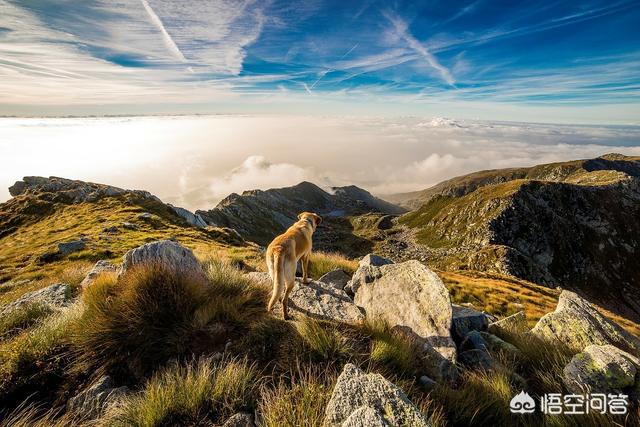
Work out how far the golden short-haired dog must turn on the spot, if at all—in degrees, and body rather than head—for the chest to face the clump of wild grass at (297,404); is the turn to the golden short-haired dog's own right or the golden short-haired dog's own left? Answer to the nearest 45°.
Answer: approximately 135° to the golden short-haired dog's own right

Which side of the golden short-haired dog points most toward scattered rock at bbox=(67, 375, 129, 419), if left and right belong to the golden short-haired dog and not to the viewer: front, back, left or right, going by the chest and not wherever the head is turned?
back

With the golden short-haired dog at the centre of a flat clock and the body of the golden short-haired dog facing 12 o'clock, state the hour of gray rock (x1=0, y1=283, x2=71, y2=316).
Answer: The gray rock is roughly at 8 o'clock from the golden short-haired dog.

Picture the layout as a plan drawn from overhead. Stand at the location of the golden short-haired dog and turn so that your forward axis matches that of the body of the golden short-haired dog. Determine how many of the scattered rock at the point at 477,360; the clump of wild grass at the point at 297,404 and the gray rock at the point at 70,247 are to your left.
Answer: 1

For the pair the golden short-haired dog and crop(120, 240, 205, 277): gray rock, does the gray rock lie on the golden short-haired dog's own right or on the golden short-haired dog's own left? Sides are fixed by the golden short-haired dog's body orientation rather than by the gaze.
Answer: on the golden short-haired dog's own left

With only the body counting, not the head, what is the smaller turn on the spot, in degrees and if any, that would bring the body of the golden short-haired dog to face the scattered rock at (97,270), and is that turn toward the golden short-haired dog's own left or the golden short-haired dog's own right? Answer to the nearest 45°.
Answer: approximately 90° to the golden short-haired dog's own left

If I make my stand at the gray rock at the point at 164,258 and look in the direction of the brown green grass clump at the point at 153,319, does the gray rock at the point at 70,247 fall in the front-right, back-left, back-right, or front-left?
back-right

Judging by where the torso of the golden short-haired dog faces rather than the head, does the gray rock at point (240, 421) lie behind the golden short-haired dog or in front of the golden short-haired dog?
behind

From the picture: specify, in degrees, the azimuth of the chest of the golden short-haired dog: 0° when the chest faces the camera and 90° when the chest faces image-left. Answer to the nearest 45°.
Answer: approximately 225°

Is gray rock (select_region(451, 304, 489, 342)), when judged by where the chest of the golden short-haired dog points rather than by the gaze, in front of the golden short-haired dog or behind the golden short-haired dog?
in front
